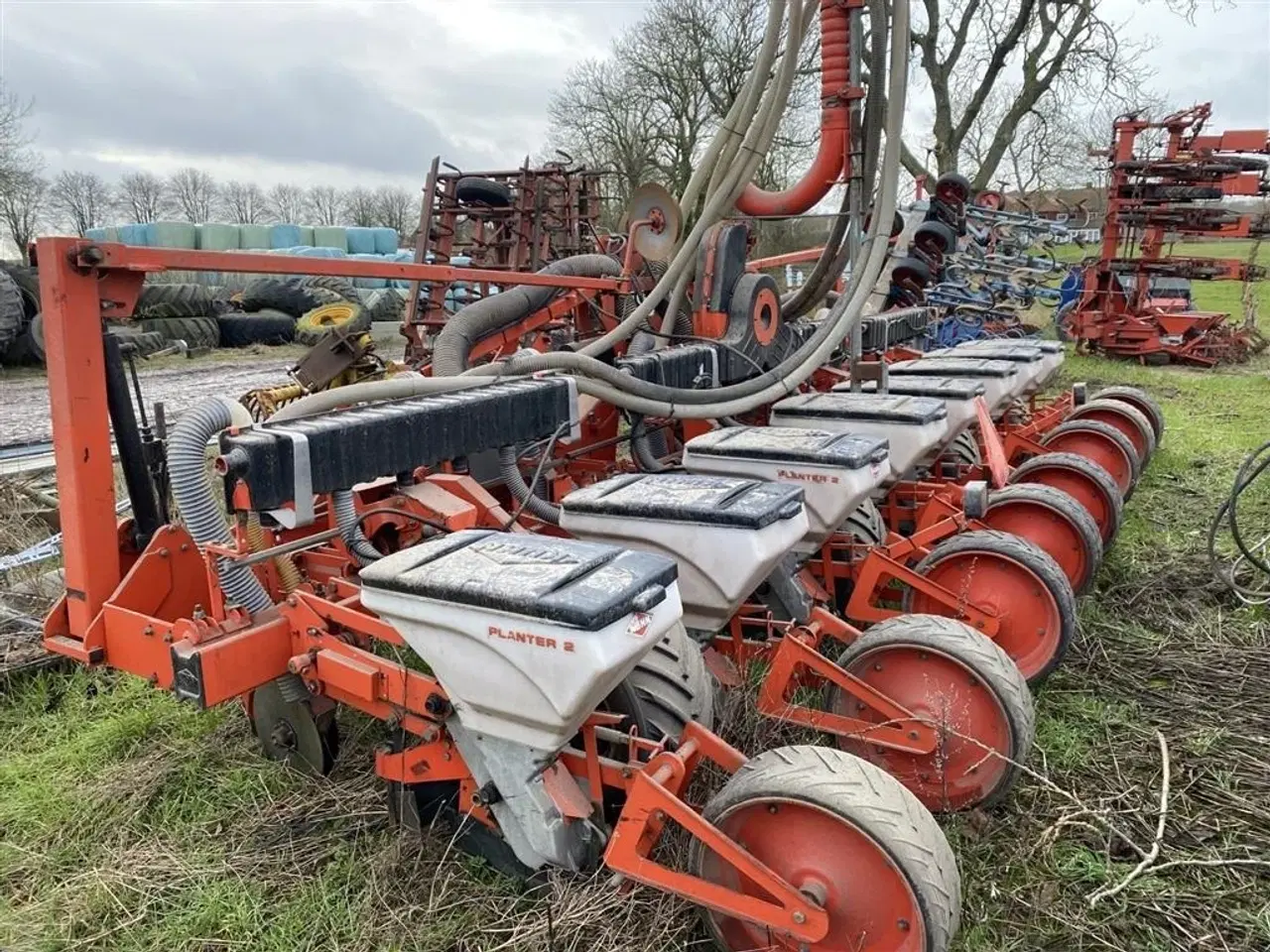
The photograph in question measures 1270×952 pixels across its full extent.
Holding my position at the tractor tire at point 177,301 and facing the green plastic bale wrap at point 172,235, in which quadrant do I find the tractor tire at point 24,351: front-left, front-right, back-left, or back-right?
back-left

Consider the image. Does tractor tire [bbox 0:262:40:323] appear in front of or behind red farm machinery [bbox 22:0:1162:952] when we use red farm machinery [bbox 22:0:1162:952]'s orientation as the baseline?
in front

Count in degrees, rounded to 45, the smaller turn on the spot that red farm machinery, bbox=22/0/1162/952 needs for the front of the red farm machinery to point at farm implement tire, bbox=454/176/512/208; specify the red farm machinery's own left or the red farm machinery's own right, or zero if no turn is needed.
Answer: approximately 45° to the red farm machinery's own right

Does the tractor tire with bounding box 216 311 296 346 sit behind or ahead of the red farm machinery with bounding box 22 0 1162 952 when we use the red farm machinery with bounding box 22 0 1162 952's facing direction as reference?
ahead

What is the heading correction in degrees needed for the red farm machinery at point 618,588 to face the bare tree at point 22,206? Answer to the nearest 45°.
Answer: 0° — it already faces it

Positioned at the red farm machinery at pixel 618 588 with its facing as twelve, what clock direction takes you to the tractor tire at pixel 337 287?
The tractor tire is roughly at 1 o'clock from the red farm machinery.

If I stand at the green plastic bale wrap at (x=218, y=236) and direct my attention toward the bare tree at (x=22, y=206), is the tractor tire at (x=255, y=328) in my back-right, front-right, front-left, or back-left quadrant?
back-left

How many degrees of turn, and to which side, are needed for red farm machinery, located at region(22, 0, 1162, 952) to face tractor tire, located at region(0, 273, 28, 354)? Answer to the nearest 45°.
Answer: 0° — it already faces it

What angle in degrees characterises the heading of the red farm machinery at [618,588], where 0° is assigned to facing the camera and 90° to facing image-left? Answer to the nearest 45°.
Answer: approximately 135°

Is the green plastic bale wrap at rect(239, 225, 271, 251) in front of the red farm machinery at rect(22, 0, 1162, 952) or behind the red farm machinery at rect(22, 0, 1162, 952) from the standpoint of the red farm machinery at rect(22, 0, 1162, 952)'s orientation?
in front

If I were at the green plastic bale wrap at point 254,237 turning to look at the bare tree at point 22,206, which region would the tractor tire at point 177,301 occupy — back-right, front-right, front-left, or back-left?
back-left

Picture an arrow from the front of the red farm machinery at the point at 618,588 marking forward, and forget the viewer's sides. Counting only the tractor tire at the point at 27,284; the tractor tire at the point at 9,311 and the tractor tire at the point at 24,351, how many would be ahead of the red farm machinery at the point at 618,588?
3

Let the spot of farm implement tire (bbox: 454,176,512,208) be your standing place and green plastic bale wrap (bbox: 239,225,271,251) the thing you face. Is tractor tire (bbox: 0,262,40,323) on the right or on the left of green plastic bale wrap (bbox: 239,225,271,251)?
left
